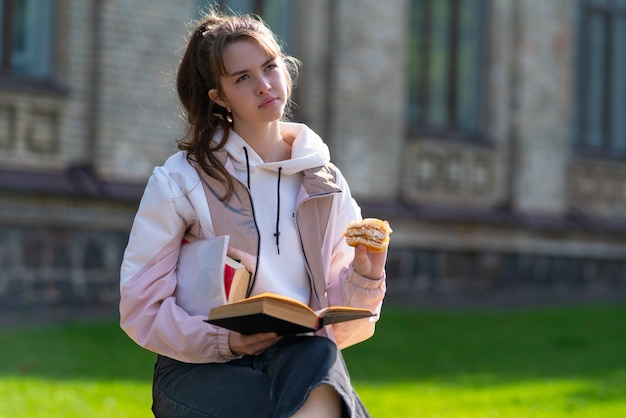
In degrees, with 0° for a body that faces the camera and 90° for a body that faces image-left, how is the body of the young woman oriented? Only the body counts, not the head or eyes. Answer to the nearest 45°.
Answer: approximately 315°

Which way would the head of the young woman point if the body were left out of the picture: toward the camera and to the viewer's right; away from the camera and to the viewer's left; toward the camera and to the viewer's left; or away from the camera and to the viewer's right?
toward the camera and to the viewer's right
